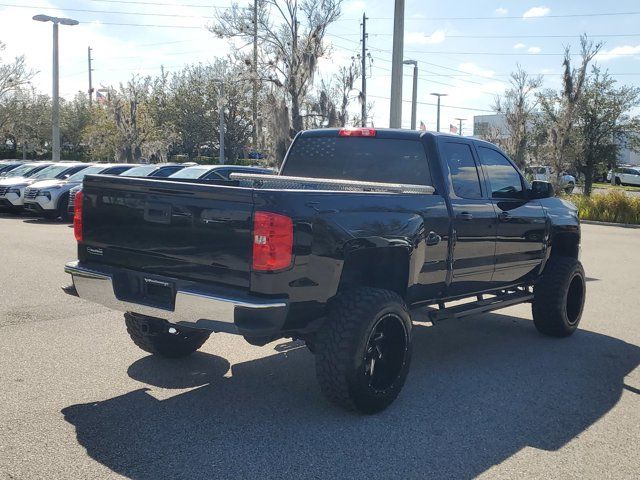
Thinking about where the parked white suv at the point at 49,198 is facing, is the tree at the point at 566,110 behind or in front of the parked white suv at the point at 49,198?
behind

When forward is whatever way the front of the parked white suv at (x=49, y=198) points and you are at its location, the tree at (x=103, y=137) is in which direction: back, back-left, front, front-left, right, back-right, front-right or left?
back-right

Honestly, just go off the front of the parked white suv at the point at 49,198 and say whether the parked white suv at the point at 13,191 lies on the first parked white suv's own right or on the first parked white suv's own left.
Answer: on the first parked white suv's own right

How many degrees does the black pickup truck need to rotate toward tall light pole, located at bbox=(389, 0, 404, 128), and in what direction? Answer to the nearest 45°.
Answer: approximately 45° to its left

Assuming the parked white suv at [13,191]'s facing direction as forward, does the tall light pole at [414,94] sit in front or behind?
behind

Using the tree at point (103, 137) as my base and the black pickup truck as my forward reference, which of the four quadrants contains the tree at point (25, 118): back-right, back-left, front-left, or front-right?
back-right

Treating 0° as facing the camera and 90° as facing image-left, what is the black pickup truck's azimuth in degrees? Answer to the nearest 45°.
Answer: approximately 225°

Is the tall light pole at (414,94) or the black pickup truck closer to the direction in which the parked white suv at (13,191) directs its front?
the black pickup truck

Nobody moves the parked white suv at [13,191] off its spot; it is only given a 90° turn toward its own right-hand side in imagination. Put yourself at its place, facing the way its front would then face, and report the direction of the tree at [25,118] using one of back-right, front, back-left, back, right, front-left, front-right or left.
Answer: front-right

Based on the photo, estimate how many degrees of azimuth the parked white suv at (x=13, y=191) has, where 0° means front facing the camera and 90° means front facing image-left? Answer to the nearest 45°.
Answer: approximately 45°
